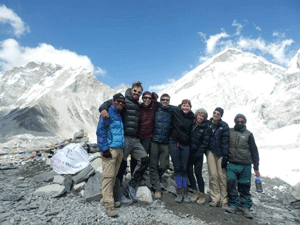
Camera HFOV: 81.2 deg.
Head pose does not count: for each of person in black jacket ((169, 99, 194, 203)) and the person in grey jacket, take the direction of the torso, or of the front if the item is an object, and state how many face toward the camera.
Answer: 2

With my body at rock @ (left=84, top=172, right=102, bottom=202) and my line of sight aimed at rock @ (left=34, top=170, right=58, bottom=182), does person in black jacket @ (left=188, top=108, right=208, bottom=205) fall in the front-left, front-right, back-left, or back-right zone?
back-right

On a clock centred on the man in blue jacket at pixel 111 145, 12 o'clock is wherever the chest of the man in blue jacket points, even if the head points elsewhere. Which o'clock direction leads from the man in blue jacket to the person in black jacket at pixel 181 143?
The person in black jacket is roughly at 10 o'clock from the man in blue jacket.

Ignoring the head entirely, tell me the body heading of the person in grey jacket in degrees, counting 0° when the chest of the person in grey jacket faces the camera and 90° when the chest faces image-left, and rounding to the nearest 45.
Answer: approximately 0°

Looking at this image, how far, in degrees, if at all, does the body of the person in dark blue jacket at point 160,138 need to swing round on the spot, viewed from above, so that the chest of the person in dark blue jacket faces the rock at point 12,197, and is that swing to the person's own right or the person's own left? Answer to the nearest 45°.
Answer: approximately 90° to the person's own right

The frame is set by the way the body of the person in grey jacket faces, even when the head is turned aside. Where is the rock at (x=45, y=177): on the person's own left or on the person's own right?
on the person's own right

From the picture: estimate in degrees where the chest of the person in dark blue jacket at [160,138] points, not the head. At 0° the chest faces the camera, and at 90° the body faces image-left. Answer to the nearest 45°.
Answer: approximately 0°
